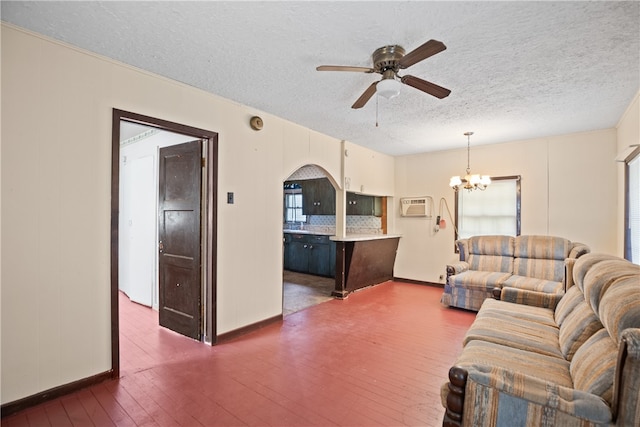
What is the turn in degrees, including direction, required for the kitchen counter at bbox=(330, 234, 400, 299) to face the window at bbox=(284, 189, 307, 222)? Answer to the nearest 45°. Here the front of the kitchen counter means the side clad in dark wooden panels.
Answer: approximately 180°

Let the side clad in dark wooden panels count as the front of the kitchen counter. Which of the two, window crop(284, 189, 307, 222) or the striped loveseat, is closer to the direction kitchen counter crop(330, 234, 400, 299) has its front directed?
the striped loveseat

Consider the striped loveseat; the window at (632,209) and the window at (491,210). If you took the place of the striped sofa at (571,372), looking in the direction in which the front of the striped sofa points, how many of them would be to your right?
3

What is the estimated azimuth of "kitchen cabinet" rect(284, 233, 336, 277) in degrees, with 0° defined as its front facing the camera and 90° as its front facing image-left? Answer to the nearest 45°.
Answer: approximately 45°

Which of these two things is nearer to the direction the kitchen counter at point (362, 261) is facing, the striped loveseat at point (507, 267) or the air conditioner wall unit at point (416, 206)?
the striped loveseat

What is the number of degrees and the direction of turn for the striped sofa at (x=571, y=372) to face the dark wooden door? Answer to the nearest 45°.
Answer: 0° — it already faces it

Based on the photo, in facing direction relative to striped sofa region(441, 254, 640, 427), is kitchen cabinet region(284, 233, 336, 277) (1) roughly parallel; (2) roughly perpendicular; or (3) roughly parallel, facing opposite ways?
roughly perpendicular

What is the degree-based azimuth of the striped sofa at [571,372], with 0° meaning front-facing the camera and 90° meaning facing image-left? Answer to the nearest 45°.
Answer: approximately 90°
